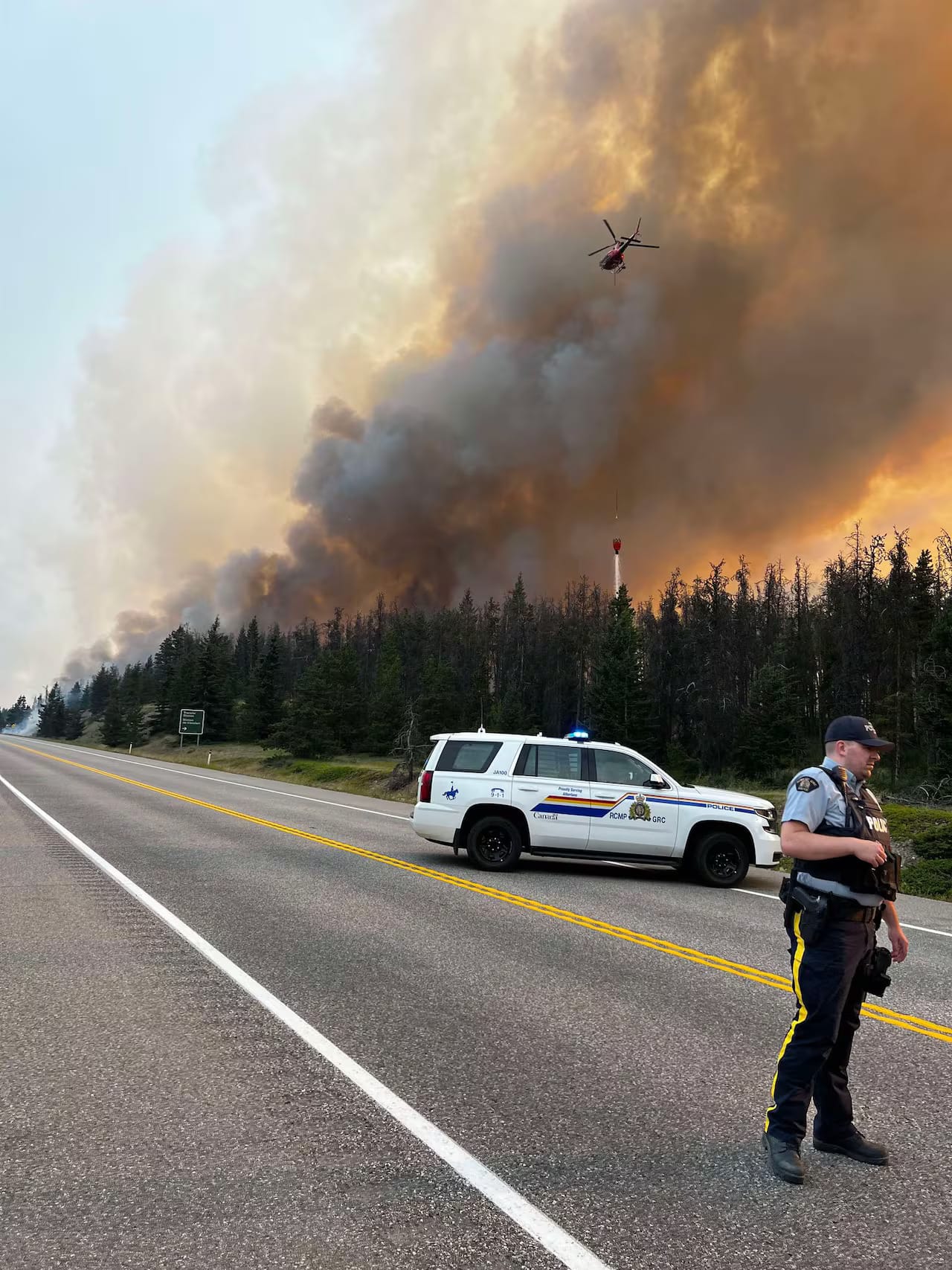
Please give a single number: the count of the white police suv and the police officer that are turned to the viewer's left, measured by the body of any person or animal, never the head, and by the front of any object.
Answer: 0

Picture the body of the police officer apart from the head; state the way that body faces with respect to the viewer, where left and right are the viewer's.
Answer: facing the viewer and to the right of the viewer

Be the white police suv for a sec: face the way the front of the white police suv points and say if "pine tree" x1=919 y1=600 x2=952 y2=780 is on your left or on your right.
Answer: on your left

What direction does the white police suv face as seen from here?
to the viewer's right

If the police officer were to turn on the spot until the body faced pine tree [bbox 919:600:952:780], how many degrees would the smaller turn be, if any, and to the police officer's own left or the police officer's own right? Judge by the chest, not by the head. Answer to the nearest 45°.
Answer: approximately 135° to the police officer's own left

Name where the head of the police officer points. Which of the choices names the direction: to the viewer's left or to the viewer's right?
to the viewer's right

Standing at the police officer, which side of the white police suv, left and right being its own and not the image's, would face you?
right
